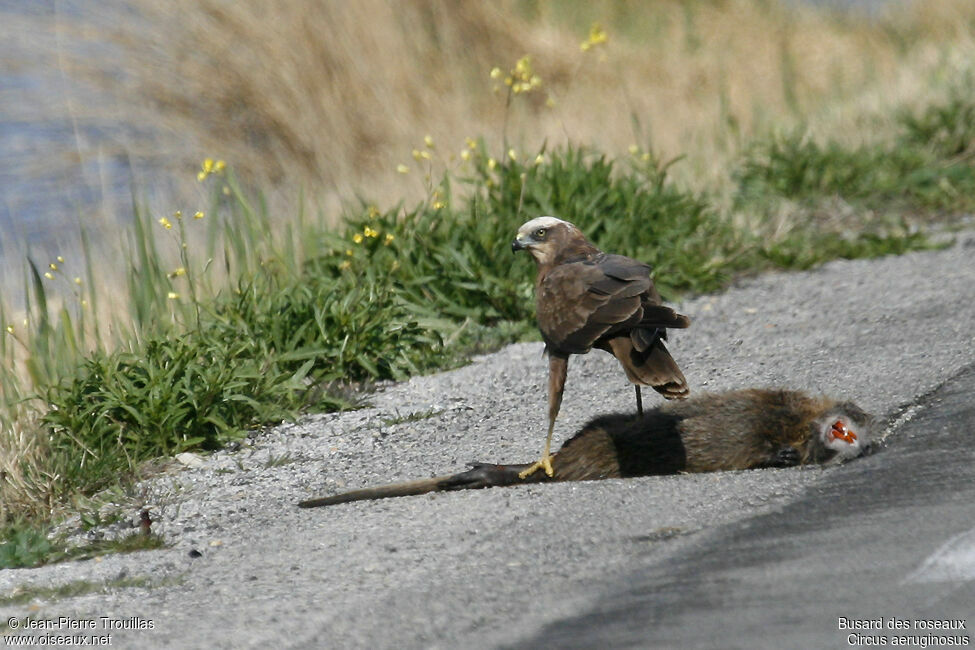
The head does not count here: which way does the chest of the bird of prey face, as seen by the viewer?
to the viewer's left
